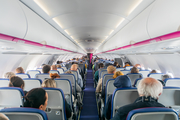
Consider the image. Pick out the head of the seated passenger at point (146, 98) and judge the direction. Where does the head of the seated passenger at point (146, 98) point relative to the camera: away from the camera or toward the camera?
away from the camera

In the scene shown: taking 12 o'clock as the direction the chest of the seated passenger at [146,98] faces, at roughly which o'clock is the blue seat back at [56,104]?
The blue seat back is roughly at 9 o'clock from the seated passenger.

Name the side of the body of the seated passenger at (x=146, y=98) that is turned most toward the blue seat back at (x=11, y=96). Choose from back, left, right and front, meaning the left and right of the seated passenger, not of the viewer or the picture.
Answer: left

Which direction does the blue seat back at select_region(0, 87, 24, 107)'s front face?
away from the camera

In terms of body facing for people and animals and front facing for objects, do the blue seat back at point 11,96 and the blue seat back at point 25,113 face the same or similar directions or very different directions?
same or similar directions

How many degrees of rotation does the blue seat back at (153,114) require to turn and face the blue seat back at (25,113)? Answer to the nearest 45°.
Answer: approximately 135° to its left

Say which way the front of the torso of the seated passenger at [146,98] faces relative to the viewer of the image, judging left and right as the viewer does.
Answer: facing away from the viewer

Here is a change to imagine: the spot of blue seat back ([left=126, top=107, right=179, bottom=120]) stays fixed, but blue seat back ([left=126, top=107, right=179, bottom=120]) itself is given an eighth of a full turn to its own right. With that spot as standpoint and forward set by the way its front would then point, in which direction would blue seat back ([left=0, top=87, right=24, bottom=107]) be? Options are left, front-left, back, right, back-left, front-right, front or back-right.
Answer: back-left

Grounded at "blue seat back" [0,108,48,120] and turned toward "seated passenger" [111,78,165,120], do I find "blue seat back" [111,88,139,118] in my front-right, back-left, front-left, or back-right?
front-left

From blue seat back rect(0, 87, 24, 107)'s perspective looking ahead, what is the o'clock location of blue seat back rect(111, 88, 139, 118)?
blue seat back rect(111, 88, 139, 118) is roughly at 4 o'clock from blue seat back rect(0, 87, 24, 107).

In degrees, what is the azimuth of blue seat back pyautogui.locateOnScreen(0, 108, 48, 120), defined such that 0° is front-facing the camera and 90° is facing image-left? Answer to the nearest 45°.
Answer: approximately 180°

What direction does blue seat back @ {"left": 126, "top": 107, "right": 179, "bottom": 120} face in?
away from the camera

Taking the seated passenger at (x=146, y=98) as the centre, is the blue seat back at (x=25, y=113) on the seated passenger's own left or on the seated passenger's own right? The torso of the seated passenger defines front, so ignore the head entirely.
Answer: on the seated passenger's own left

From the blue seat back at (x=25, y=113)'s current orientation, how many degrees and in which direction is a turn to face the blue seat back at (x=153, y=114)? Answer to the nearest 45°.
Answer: approximately 135° to its right
